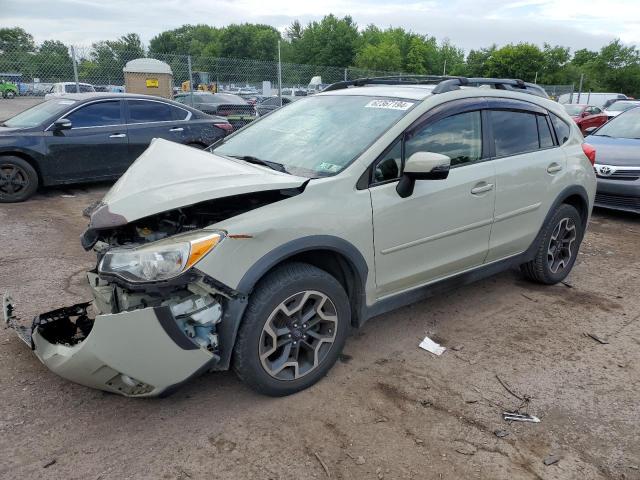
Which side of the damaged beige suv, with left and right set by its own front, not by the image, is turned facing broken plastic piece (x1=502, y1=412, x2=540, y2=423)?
left

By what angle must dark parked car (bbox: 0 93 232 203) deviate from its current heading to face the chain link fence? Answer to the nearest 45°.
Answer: approximately 90° to its right

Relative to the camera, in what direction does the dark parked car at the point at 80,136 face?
facing to the left of the viewer

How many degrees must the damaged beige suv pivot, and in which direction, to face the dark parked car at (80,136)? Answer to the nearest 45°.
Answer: approximately 90° to its right

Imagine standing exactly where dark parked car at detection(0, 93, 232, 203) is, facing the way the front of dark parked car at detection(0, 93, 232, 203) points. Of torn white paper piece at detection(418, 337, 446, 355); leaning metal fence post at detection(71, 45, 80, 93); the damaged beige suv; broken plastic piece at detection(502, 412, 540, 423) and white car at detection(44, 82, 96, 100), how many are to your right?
2

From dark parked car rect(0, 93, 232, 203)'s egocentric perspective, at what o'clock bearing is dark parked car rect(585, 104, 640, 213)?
dark parked car rect(585, 104, 640, 213) is roughly at 7 o'clock from dark parked car rect(0, 93, 232, 203).

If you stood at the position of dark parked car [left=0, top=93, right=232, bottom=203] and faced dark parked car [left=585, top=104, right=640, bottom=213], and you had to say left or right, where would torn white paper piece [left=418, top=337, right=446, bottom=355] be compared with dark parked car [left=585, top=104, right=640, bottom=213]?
right

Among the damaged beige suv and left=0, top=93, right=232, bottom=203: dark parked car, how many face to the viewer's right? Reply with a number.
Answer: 0

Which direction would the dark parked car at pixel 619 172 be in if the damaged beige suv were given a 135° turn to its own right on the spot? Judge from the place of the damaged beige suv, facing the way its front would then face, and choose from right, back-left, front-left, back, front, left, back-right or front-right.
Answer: front-right

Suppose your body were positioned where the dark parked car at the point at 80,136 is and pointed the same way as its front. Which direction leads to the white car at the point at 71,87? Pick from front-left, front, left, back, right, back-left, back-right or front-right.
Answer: right

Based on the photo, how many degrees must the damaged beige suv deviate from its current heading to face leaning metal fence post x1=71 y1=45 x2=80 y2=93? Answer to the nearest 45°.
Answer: approximately 90° to its right

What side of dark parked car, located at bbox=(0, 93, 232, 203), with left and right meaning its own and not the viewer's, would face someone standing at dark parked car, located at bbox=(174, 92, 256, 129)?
right

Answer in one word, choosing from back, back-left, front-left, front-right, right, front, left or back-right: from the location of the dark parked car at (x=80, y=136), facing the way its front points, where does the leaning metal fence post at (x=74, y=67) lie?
right
